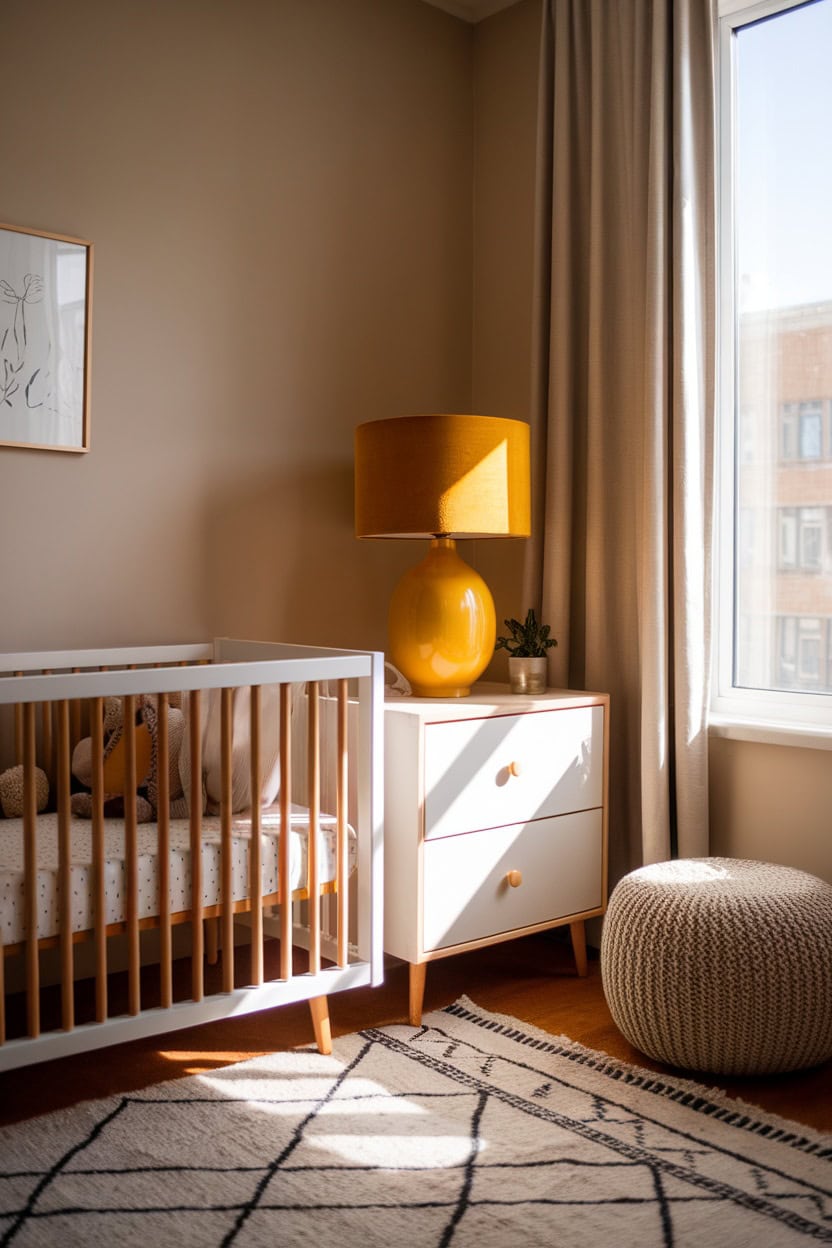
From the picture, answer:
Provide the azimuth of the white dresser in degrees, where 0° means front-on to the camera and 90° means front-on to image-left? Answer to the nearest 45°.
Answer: approximately 315°

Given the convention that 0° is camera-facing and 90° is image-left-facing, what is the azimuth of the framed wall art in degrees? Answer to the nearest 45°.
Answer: approximately 315°

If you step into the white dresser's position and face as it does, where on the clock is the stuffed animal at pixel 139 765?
The stuffed animal is roughly at 4 o'clock from the white dresser.
